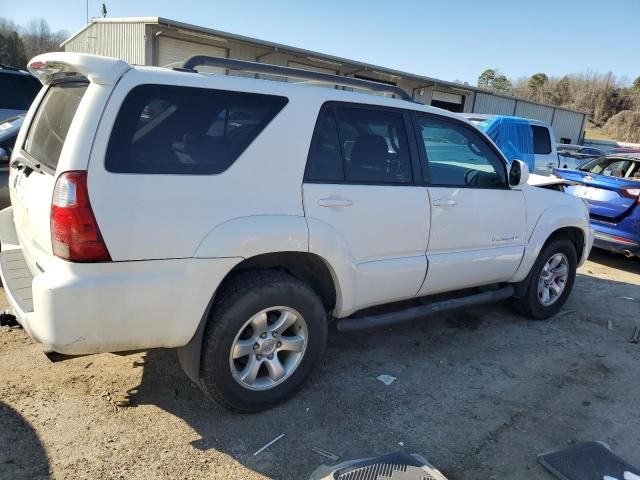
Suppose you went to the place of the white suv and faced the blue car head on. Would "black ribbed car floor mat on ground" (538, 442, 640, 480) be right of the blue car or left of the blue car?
right

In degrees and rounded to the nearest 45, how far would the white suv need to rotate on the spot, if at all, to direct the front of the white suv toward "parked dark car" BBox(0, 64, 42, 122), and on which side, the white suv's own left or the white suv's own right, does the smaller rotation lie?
approximately 90° to the white suv's own left

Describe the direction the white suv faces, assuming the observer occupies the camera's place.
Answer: facing away from the viewer and to the right of the viewer

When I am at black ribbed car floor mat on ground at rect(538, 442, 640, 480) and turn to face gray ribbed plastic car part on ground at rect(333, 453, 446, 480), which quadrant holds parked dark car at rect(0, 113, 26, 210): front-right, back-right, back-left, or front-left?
front-right

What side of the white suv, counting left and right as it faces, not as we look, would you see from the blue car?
front

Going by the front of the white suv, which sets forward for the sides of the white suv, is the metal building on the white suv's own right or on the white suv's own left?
on the white suv's own left

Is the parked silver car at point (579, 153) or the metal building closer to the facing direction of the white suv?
the parked silver car

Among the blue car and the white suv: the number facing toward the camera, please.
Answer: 0
